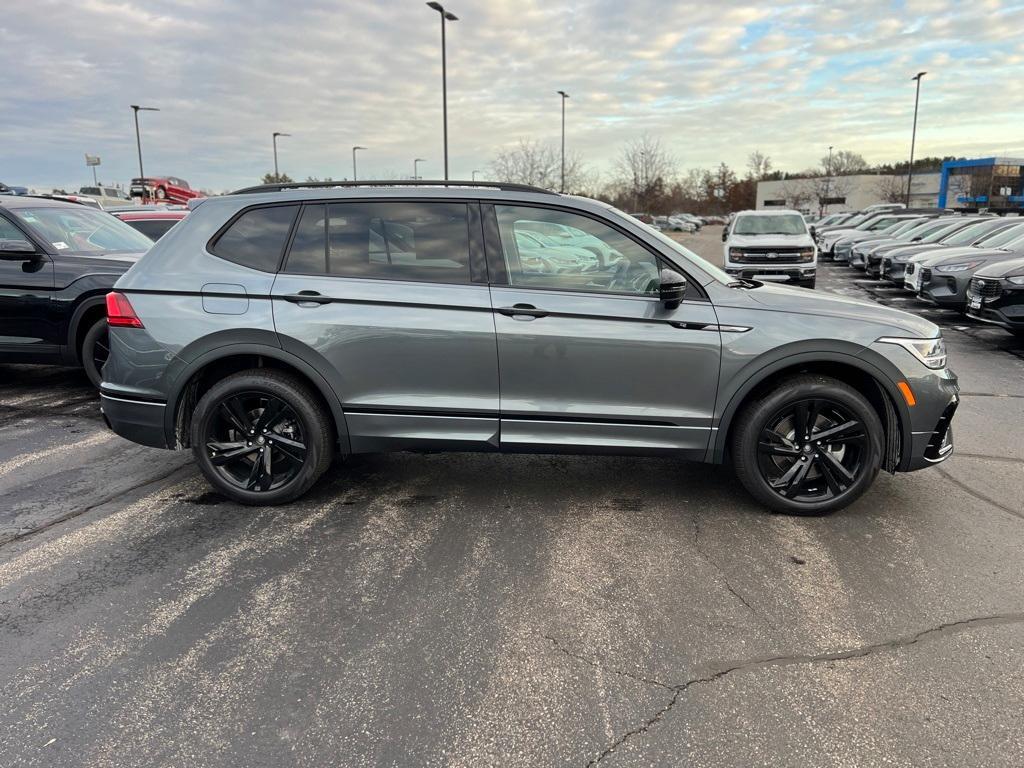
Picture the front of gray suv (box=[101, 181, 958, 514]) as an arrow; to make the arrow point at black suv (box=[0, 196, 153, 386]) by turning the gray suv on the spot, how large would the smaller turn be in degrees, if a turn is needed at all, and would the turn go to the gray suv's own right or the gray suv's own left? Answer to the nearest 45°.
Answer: approximately 135° to the gray suv's own left

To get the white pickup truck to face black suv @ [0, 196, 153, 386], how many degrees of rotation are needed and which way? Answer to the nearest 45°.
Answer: approximately 45° to its right

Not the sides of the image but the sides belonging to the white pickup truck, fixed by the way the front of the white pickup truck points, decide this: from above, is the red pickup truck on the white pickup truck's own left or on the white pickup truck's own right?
on the white pickup truck's own right

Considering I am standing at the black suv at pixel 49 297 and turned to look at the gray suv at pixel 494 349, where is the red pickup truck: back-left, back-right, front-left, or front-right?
back-left

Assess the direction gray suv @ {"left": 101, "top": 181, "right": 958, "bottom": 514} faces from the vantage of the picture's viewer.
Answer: facing to the right of the viewer

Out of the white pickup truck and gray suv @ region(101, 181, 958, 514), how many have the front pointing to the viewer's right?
1

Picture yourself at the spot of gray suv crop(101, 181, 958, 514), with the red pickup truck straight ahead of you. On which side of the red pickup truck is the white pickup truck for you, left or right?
right

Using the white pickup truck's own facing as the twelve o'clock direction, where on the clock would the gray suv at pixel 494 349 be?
The gray suv is roughly at 12 o'clock from the white pickup truck.

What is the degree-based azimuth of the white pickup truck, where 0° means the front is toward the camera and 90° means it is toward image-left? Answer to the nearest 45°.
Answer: approximately 0°

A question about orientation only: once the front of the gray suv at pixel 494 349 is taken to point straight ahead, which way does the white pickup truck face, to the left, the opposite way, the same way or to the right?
to the right

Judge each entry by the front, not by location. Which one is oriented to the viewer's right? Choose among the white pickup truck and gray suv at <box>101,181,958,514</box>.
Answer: the gray suv
